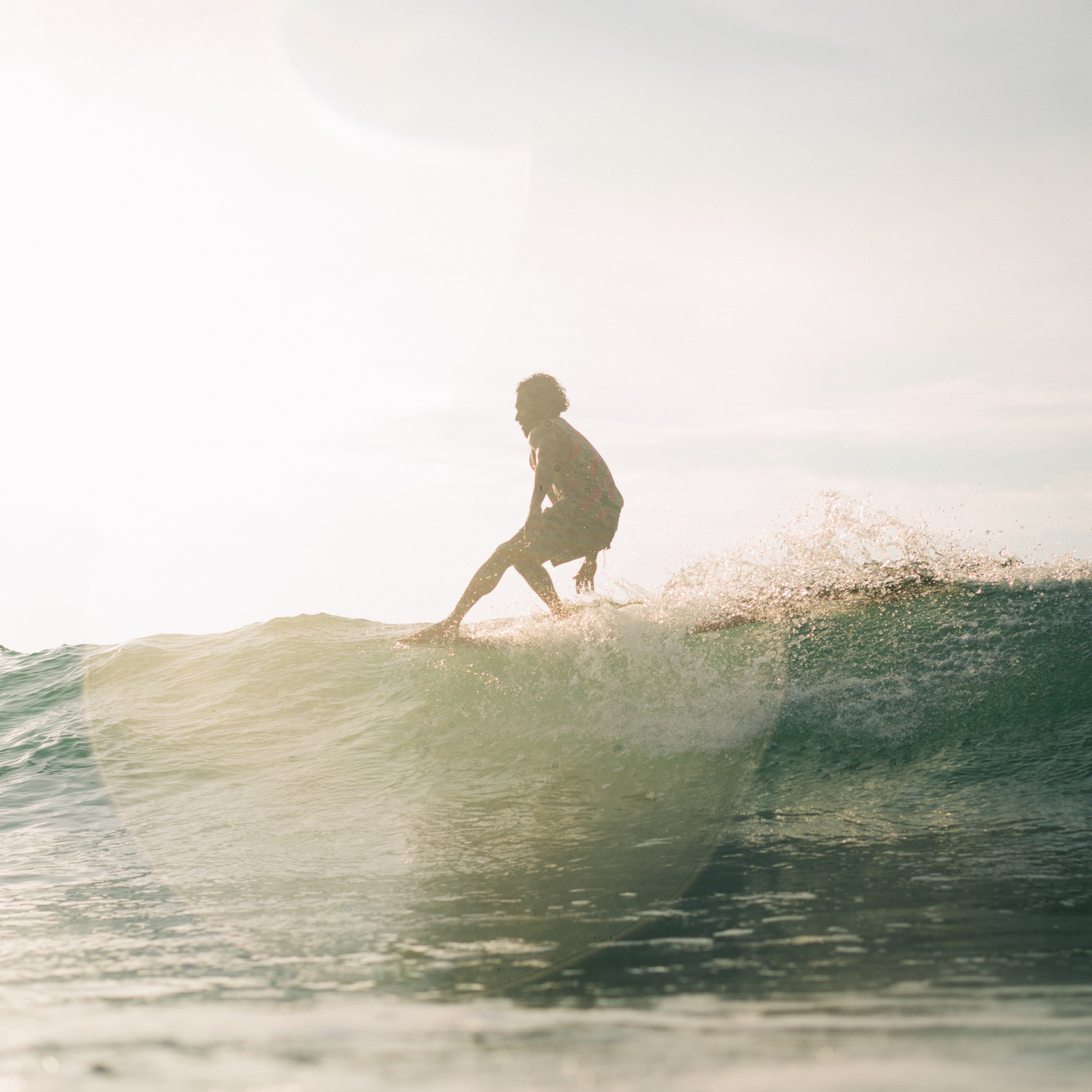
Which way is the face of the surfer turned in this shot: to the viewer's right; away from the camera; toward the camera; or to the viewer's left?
to the viewer's left

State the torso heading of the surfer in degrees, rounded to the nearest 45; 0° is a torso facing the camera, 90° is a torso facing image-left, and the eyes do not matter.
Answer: approximately 90°
